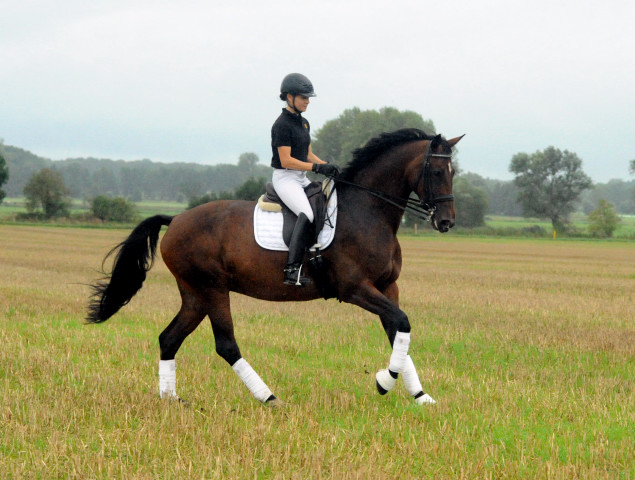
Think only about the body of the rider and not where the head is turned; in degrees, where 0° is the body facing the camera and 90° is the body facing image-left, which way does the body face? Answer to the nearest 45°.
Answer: approximately 270°

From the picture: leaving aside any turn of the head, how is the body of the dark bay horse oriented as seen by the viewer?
to the viewer's right

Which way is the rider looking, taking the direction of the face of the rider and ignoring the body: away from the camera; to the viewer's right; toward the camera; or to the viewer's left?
to the viewer's right
